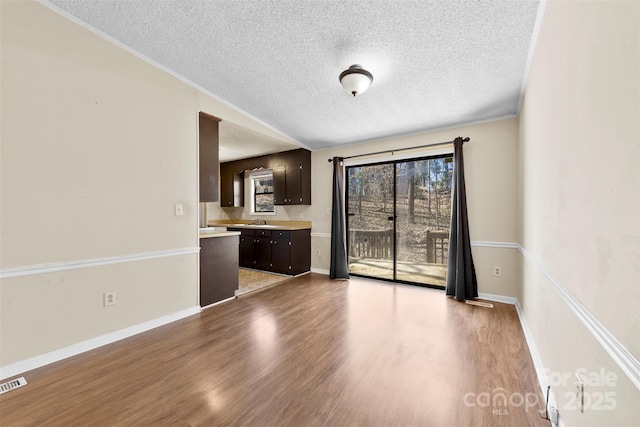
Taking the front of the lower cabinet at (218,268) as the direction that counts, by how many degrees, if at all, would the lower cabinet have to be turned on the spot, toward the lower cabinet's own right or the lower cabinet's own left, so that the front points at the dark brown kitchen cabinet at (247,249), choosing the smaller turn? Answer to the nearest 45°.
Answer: approximately 45° to the lower cabinet's own left

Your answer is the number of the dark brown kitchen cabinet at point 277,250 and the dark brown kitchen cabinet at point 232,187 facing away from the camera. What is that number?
0

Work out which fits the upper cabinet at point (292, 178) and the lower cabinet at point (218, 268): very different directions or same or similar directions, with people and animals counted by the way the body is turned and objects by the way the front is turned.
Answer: very different directions

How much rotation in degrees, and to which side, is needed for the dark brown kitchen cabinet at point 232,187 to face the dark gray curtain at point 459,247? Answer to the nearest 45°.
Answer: approximately 90° to its left

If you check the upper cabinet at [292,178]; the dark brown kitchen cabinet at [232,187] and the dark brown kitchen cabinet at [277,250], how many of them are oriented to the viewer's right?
0

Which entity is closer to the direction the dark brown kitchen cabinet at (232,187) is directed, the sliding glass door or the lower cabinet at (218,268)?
the lower cabinet

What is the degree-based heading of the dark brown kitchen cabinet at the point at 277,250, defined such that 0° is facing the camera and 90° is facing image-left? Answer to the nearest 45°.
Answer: approximately 45°

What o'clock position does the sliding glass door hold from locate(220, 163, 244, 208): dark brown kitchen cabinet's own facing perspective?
The sliding glass door is roughly at 9 o'clock from the dark brown kitchen cabinet.

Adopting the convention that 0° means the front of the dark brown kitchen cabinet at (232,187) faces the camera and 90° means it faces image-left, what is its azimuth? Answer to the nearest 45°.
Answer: approximately 45°

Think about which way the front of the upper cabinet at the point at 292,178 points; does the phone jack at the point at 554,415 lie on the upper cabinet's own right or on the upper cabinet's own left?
on the upper cabinet's own left

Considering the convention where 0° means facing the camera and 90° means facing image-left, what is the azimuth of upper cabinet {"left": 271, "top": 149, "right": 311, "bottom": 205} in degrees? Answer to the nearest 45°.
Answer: approximately 45°
